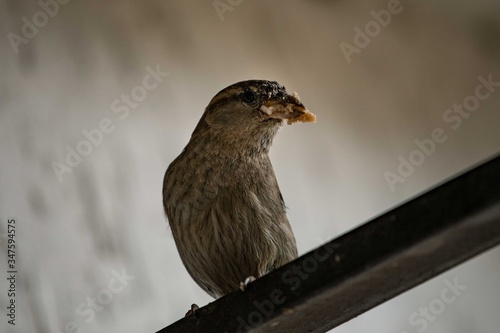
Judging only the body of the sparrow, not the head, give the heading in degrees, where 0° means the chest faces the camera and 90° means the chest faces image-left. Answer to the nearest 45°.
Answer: approximately 315°
